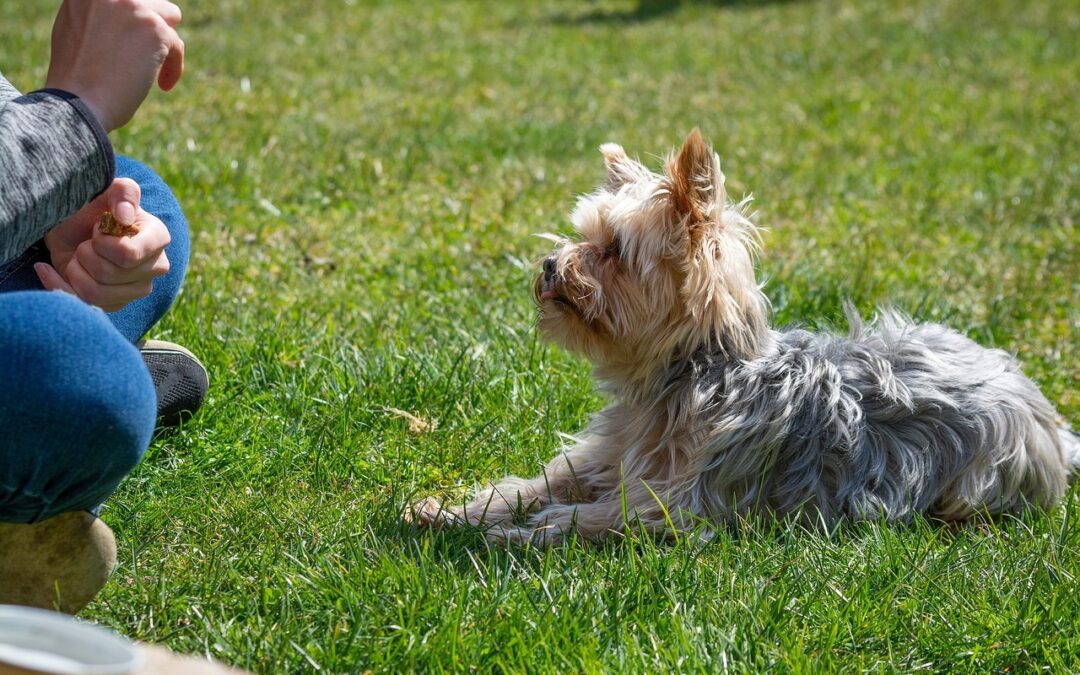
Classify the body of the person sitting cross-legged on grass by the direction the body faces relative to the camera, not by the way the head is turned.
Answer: to the viewer's right

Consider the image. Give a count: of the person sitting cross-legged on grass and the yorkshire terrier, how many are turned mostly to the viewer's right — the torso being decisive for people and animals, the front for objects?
1

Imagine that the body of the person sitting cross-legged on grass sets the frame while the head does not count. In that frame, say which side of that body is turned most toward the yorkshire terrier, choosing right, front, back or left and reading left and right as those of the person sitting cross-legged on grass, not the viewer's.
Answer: front

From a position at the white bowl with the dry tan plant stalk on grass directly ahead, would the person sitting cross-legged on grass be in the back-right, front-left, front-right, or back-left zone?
front-left

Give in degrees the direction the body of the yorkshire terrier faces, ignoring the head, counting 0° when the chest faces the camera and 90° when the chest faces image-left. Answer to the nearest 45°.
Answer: approximately 90°

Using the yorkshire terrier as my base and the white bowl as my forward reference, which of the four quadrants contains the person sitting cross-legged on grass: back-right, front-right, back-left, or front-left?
front-right

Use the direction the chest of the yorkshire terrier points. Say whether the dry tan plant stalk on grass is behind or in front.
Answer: in front

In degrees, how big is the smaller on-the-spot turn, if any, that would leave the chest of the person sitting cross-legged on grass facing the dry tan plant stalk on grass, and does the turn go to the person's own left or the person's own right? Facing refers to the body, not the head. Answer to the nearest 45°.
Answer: approximately 45° to the person's own left

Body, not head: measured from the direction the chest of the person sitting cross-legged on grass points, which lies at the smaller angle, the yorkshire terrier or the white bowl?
the yorkshire terrier

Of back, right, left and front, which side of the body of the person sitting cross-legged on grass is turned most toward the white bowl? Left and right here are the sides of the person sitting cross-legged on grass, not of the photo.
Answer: right

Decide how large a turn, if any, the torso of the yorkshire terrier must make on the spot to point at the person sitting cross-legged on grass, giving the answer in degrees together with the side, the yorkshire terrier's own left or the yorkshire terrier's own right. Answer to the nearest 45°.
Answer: approximately 45° to the yorkshire terrier's own left
